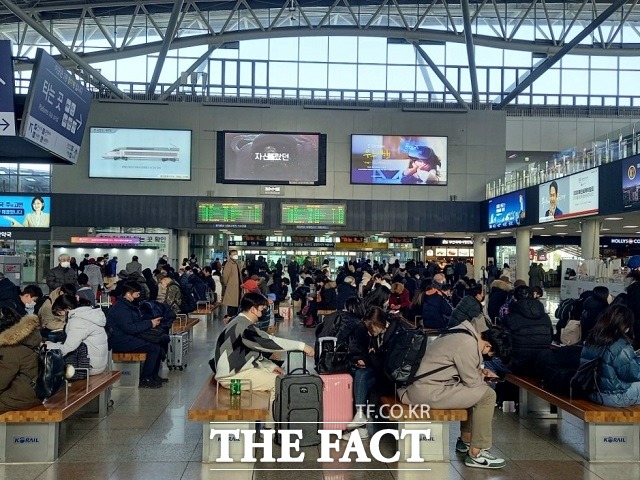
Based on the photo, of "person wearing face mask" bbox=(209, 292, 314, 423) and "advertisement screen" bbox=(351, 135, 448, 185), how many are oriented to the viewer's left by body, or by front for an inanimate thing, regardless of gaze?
0

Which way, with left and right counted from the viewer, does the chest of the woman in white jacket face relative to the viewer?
facing to the left of the viewer

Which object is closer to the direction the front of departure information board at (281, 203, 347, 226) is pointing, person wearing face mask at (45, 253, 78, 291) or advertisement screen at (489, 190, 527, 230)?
the person wearing face mask

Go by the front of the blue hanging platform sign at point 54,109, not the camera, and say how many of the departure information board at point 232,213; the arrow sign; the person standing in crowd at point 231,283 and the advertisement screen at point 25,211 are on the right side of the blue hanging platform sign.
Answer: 1

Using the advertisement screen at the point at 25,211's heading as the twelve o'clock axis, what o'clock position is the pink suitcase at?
The pink suitcase is roughly at 12 o'clock from the advertisement screen.

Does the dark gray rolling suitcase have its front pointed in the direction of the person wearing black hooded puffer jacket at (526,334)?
no

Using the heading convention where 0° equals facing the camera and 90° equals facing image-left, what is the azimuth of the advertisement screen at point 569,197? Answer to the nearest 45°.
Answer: approximately 45°

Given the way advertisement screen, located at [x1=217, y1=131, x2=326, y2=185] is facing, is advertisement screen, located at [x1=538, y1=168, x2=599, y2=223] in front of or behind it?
in front

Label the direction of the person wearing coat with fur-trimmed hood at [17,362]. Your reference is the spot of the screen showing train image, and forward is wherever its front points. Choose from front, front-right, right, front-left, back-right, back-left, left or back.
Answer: front

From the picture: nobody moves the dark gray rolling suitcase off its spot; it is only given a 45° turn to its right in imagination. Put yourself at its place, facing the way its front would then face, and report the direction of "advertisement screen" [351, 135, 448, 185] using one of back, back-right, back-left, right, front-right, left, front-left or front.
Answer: back-right

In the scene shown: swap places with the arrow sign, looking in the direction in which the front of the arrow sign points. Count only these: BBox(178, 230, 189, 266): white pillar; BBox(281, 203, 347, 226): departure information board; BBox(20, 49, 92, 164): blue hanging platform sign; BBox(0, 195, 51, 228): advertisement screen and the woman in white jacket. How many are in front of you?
1

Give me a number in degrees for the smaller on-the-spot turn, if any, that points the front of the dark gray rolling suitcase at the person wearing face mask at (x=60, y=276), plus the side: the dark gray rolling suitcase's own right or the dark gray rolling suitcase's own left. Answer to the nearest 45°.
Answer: approximately 135° to the dark gray rolling suitcase's own right

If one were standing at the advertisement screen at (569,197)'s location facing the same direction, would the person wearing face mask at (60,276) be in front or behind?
in front

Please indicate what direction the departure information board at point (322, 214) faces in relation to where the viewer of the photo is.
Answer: facing the viewer

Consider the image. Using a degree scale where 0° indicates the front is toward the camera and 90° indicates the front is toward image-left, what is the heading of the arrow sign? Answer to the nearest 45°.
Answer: approximately 0°

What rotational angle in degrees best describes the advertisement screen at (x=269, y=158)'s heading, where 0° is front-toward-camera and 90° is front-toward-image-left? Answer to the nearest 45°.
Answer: approximately 0°

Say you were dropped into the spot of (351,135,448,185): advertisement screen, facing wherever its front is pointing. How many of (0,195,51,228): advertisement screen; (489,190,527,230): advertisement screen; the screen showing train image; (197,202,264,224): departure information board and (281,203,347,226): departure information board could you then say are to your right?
4

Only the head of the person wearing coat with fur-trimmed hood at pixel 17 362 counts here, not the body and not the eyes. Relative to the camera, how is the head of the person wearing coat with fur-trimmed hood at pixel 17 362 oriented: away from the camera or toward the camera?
away from the camera

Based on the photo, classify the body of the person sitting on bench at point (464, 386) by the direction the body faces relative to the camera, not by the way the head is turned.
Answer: to the viewer's right

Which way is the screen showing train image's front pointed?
toward the camera

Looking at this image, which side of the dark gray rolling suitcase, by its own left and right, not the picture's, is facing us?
front
